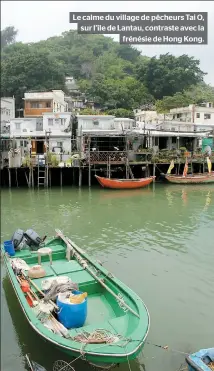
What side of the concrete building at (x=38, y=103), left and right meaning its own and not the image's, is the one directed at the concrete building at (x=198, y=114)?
left

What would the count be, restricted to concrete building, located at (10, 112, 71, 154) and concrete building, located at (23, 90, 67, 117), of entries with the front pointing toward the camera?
2

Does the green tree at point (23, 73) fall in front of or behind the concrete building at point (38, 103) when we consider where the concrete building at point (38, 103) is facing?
behind

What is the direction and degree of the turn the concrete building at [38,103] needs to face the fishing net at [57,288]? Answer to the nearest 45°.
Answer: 0° — it already faces it

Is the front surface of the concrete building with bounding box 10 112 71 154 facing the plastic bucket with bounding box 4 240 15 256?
yes

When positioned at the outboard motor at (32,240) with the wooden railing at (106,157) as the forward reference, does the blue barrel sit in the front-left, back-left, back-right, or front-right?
back-right

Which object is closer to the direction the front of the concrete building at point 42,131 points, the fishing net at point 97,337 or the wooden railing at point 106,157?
the fishing net

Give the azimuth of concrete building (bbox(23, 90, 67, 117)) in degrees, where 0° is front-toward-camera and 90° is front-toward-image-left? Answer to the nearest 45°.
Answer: approximately 0°

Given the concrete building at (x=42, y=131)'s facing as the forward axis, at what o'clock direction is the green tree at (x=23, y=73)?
The green tree is roughly at 6 o'clock from the concrete building.

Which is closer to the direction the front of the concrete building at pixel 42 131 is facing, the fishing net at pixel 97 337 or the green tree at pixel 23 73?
the fishing net
